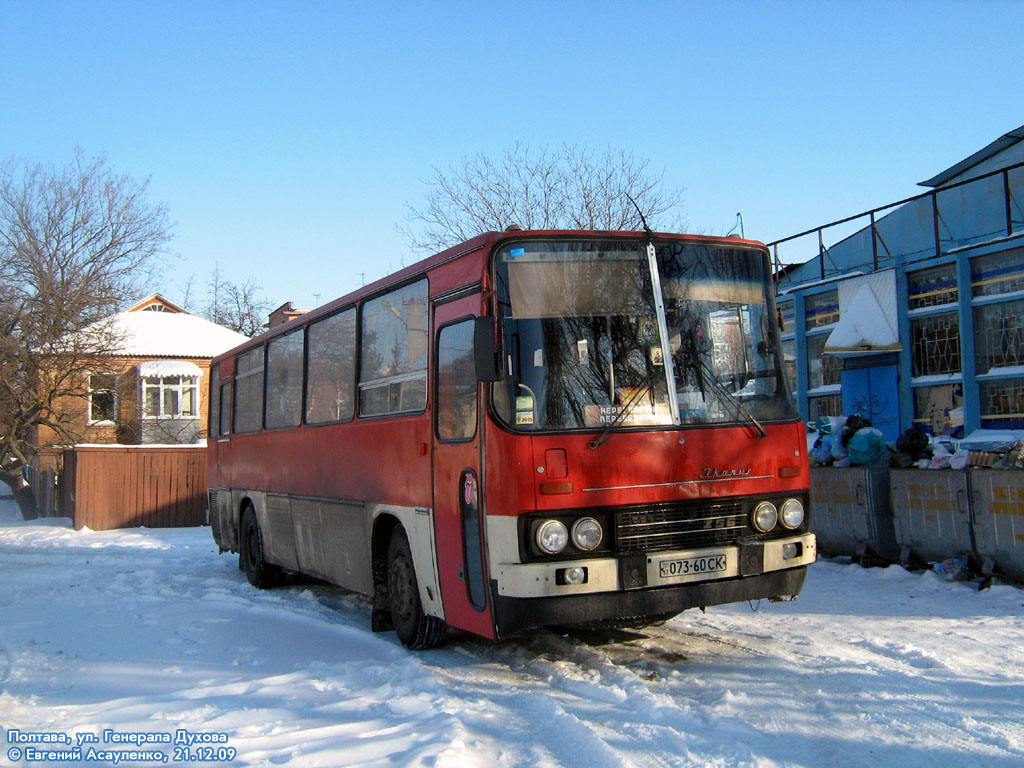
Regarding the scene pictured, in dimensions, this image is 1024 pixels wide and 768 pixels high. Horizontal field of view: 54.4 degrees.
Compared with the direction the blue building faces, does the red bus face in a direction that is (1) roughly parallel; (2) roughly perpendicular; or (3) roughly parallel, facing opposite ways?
roughly perpendicular

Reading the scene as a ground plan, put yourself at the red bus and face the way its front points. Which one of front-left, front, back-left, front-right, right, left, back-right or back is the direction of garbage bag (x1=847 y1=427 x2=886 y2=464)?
left

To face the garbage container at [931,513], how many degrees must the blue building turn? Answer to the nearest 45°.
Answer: approximately 45° to its left

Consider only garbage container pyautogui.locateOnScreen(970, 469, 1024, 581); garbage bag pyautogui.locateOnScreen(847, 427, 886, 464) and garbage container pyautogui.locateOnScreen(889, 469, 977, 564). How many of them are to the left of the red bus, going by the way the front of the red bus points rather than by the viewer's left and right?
3

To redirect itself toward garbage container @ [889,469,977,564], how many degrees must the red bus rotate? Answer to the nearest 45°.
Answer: approximately 90° to its left

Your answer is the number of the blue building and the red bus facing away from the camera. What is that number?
0

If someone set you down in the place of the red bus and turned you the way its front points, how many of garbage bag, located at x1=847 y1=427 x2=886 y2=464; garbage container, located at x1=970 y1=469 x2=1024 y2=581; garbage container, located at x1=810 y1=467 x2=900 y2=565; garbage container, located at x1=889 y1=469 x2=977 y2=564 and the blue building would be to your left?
5

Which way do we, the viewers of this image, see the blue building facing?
facing the viewer and to the left of the viewer

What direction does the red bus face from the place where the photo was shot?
facing the viewer and to the right of the viewer

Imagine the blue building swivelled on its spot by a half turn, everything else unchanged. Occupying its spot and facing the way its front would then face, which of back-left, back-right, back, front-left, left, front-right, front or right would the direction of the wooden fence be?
back-left

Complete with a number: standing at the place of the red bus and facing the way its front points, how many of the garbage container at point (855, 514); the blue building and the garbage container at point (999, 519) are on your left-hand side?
3

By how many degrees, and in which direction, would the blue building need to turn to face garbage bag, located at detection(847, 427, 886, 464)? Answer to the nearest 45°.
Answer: approximately 45° to its left

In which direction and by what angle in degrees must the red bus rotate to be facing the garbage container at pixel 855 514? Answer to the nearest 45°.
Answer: approximately 90° to its left

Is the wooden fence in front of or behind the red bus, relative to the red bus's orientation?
behind

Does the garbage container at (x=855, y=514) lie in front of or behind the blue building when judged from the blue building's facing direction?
in front

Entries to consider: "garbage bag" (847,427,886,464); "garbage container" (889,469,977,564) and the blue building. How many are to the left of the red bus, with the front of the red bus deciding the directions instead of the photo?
3
